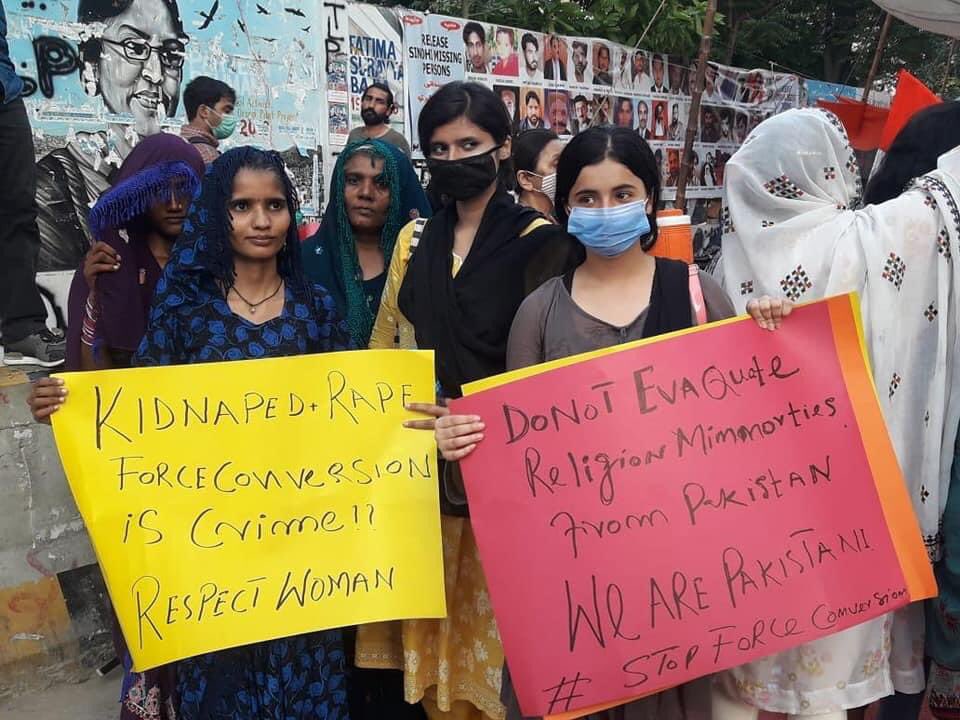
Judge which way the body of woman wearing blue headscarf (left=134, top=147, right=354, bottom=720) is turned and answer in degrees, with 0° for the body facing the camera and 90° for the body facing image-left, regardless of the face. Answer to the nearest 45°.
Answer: approximately 0°

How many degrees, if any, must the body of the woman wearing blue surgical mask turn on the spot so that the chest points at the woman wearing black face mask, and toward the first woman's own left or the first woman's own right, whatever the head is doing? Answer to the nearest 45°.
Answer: approximately 135° to the first woman's own right

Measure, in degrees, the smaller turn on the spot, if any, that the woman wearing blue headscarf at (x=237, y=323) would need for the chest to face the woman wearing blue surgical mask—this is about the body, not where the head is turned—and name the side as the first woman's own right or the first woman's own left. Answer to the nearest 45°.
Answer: approximately 45° to the first woman's own left

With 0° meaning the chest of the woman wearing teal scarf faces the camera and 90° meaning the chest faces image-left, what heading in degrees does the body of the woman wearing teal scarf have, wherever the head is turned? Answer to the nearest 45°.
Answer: approximately 0°

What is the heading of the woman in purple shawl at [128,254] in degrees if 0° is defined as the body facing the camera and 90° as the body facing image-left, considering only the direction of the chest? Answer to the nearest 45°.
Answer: approximately 315°
